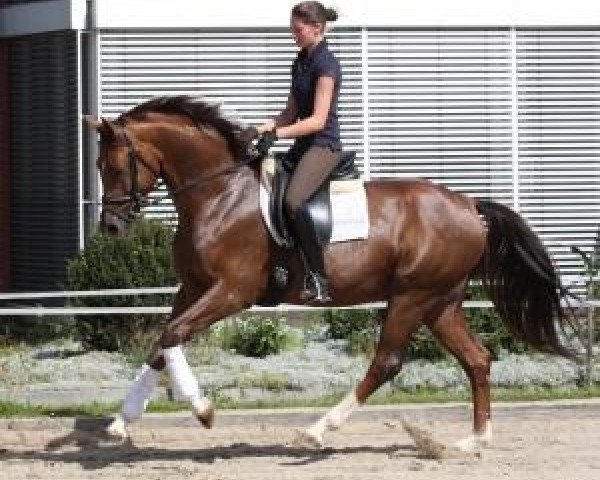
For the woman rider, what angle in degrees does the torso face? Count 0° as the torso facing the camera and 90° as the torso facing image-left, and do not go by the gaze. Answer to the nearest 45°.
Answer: approximately 90°

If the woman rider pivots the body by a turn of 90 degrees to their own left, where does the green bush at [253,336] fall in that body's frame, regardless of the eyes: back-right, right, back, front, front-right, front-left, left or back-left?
back

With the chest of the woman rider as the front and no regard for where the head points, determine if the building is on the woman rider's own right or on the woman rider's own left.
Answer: on the woman rider's own right

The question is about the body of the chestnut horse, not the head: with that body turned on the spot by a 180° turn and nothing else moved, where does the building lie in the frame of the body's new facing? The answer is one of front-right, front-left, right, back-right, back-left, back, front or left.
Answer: left

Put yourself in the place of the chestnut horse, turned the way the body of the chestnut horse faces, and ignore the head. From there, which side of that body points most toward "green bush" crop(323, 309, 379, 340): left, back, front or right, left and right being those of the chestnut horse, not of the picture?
right

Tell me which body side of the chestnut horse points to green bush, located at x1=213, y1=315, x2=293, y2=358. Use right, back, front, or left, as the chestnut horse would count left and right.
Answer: right

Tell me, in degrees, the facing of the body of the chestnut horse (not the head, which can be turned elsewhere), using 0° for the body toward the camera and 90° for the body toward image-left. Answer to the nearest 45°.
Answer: approximately 90°
